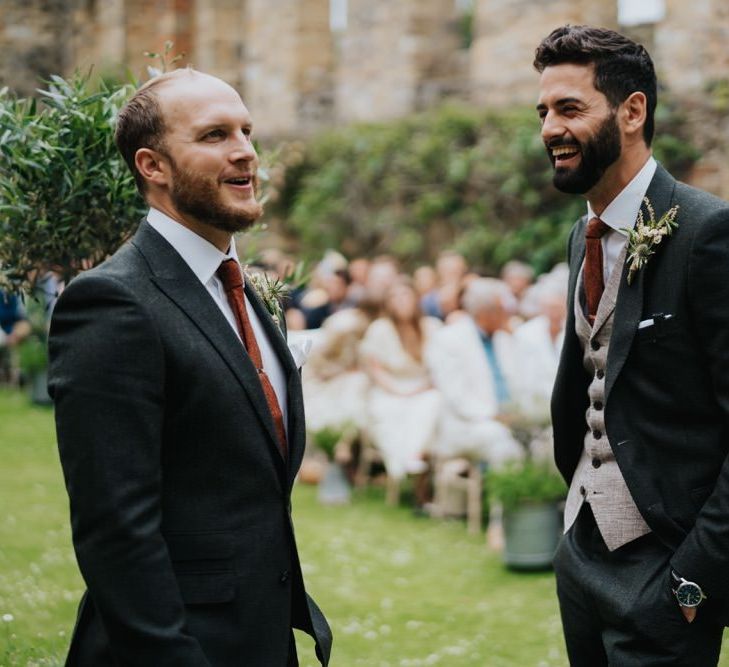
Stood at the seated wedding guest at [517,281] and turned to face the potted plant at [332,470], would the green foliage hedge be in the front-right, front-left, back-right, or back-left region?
back-right

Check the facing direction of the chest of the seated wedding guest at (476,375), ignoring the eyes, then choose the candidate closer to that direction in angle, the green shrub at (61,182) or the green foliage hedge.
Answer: the green shrub

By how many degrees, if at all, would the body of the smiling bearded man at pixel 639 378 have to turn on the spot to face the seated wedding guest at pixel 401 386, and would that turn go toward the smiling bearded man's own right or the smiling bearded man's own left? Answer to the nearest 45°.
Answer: approximately 135° to the smiling bearded man's own right

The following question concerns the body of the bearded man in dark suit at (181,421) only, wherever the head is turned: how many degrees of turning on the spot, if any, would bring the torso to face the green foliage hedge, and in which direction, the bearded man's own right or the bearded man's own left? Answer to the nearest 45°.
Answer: approximately 135° to the bearded man's own left

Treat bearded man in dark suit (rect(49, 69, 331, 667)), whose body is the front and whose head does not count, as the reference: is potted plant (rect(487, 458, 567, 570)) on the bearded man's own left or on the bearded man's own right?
on the bearded man's own left

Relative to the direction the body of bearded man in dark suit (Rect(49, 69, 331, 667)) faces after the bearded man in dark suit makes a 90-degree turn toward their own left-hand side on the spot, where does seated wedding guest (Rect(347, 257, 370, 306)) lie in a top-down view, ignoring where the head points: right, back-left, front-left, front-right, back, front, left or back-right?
front-left

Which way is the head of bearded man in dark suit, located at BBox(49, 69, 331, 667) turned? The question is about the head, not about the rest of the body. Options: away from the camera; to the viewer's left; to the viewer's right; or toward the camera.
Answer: to the viewer's right

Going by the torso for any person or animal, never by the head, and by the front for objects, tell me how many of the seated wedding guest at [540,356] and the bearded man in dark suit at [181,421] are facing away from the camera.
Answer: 0
